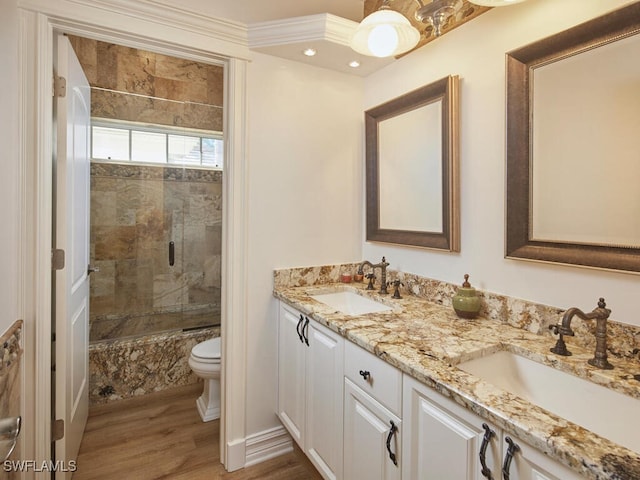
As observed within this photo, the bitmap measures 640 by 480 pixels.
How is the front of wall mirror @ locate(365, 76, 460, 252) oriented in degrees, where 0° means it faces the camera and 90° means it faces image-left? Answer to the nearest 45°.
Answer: approximately 45°

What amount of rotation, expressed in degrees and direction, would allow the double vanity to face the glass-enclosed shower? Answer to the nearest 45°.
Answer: approximately 90° to its right

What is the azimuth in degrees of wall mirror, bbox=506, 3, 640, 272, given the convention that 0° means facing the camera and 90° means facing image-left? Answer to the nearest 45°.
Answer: approximately 45°

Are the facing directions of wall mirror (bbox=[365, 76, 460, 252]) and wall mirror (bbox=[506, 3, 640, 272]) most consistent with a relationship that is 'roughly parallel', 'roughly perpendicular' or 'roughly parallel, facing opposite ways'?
roughly parallel

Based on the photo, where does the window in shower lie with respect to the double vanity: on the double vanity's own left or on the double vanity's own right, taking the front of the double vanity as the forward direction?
on the double vanity's own right

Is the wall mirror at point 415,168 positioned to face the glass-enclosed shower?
no

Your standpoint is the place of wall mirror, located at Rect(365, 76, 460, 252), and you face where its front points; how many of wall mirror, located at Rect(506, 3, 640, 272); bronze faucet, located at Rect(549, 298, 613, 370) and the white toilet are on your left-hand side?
2

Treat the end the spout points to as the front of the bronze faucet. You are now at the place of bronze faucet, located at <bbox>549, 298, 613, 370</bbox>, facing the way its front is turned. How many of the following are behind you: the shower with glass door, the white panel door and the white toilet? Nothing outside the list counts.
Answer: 0

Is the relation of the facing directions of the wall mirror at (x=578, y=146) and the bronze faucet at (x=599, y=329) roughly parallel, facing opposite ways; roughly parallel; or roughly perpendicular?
roughly parallel

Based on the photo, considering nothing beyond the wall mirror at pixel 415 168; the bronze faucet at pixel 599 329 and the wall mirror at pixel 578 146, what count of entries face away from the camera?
0

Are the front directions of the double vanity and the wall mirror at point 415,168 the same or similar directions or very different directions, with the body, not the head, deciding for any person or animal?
same or similar directions

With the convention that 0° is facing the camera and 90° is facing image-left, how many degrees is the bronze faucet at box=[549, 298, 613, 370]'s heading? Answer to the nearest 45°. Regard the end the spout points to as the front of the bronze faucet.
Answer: approximately 45°

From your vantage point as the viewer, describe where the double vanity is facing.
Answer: facing the viewer and to the left of the viewer

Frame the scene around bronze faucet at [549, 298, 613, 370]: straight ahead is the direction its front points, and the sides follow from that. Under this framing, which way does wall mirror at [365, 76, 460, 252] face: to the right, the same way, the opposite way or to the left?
the same way

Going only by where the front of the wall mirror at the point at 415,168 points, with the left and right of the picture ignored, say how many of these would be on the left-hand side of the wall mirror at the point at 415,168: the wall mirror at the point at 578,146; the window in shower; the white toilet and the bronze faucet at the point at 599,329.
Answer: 2
